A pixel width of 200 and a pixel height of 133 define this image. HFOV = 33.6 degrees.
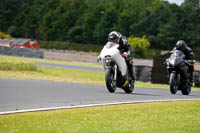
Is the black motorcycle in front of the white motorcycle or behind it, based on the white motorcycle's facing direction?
behind

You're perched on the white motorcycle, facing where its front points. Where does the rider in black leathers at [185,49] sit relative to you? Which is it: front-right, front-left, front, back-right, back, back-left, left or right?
back

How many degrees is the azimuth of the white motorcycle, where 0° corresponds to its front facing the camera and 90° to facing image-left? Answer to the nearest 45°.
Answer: approximately 45°

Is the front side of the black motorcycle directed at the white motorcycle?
yes

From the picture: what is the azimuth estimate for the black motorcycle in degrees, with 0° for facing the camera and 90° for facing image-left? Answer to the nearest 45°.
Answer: approximately 45°

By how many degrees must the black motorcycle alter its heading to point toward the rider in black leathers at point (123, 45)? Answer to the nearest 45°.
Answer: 0° — it already faces them
